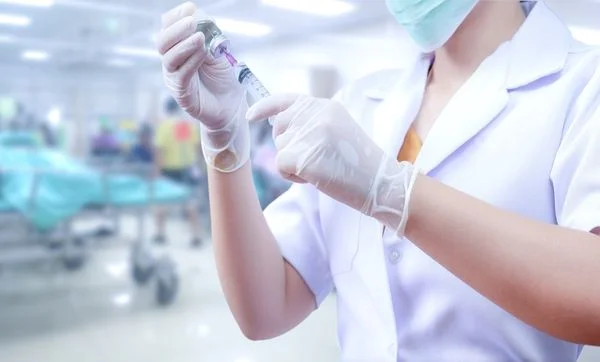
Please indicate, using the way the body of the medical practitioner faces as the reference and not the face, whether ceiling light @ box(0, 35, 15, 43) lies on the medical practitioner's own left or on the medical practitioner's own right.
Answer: on the medical practitioner's own right

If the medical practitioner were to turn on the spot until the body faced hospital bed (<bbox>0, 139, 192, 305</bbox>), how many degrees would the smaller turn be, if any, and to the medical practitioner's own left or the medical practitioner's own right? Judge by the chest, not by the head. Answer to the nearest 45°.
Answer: approximately 90° to the medical practitioner's own right

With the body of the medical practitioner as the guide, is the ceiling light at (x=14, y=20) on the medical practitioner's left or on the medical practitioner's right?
on the medical practitioner's right

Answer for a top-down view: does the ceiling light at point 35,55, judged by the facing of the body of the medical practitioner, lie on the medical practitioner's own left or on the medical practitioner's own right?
on the medical practitioner's own right

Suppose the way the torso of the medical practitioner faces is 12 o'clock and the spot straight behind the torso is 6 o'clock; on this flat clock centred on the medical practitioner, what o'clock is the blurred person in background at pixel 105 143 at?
The blurred person in background is roughly at 3 o'clock from the medical practitioner.

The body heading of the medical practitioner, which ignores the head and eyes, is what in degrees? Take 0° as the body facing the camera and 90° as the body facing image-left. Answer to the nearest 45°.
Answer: approximately 45°

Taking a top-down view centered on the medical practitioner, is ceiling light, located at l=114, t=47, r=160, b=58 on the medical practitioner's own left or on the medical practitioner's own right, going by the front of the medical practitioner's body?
on the medical practitioner's own right

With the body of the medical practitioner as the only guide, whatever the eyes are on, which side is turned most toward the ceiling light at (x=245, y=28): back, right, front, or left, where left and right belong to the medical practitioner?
right
